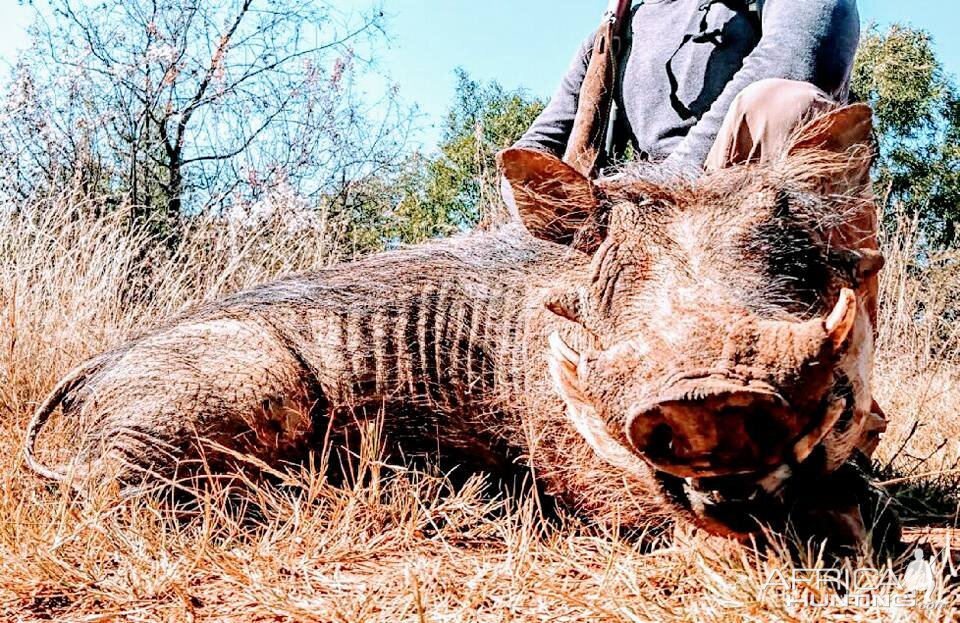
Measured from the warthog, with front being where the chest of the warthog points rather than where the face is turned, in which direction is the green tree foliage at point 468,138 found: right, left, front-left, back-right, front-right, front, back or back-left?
back-left

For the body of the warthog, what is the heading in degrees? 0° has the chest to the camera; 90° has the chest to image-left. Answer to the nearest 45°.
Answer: approximately 315°

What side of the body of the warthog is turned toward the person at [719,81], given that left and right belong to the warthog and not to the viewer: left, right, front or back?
left

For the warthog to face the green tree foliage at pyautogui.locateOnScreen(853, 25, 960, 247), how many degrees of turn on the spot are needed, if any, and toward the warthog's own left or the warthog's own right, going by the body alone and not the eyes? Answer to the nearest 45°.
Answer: approximately 90° to the warthog's own left
